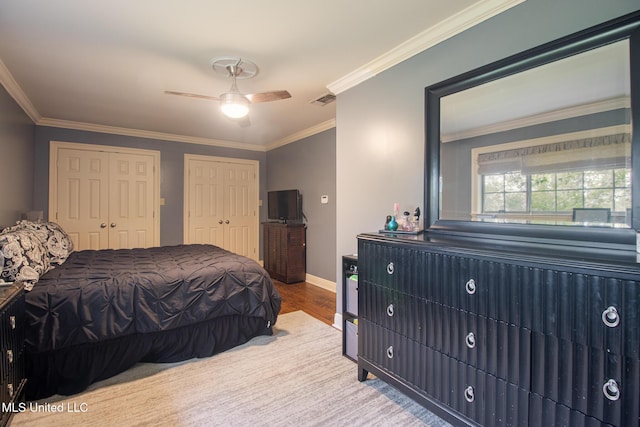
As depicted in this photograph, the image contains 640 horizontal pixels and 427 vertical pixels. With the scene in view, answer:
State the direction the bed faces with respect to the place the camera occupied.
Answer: facing to the right of the viewer

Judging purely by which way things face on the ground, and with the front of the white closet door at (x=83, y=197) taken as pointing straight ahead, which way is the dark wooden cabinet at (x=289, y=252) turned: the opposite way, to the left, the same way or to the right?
to the right

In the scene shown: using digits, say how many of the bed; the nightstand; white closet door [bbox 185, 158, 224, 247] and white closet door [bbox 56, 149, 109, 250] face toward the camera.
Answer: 2

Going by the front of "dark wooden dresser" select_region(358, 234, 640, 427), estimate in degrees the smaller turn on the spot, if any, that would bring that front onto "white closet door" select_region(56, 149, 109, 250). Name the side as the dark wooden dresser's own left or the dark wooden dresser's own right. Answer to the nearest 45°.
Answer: approximately 45° to the dark wooden dresser's own right

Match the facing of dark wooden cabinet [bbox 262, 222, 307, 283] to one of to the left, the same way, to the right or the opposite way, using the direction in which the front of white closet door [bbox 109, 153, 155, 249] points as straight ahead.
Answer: to the right

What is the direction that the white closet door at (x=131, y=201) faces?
toward the camera

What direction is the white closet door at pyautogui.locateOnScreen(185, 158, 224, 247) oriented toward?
toward the camera

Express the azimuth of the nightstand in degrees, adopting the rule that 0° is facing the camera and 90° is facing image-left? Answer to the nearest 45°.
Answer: approximately 270°

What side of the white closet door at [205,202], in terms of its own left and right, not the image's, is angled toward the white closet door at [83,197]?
right

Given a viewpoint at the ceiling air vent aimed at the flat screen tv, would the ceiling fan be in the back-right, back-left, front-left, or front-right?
back-left

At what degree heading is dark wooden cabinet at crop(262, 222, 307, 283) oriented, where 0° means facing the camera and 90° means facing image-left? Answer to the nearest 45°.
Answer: approximately 45°

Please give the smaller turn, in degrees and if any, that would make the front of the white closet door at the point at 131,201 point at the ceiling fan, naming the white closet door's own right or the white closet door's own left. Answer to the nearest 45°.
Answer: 0° — it already faces it

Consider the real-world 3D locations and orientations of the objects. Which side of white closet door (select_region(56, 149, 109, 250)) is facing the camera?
front

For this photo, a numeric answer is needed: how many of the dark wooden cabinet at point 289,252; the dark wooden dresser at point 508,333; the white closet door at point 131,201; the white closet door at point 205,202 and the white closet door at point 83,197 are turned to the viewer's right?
0

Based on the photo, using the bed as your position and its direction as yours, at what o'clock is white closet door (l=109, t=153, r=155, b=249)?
The white closet door is roughly at 9 o'clock from the bed.

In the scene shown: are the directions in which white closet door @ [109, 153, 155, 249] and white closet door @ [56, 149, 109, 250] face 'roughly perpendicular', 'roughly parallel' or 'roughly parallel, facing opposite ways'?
roughly parallel

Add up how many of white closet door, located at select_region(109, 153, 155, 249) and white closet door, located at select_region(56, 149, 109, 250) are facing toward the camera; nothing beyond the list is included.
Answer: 2

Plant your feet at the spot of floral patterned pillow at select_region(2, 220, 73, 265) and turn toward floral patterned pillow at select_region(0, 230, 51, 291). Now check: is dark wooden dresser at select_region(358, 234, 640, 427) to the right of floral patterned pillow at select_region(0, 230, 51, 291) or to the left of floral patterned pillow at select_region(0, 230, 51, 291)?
left

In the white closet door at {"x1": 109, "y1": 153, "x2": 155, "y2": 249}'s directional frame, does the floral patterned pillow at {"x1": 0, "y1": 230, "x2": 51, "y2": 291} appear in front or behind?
in front

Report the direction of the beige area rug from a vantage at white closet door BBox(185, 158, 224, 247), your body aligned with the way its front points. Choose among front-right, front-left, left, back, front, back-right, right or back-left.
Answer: front
